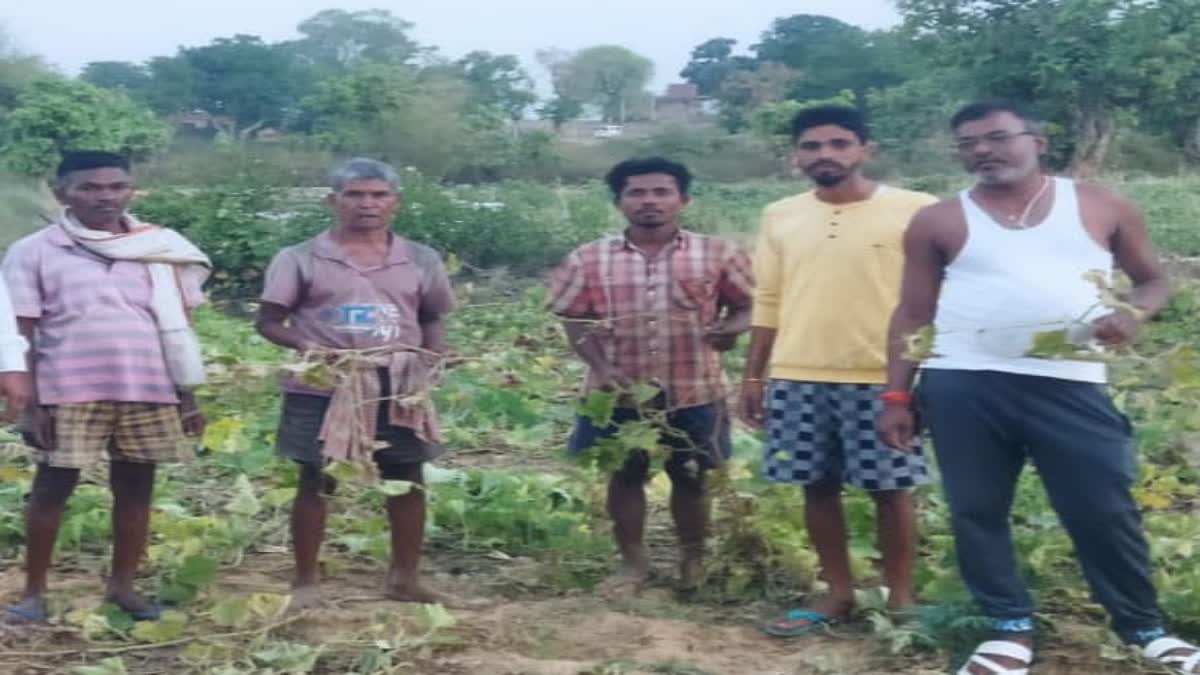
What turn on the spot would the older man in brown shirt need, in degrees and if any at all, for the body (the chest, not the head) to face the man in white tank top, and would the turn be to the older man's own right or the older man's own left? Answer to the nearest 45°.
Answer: approximately 45° to the older man's own left

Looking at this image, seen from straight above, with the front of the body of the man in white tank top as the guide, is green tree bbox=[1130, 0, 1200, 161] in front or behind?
behind

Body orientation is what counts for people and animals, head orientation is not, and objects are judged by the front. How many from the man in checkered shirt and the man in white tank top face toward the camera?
2

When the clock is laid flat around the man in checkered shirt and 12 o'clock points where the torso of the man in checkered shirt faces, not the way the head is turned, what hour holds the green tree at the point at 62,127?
The green tree is roughly at 5 o'clock from the man in checkered shirt.

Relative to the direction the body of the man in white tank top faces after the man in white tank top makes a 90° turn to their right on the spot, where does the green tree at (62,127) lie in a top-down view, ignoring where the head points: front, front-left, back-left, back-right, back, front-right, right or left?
front-right
